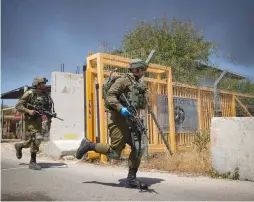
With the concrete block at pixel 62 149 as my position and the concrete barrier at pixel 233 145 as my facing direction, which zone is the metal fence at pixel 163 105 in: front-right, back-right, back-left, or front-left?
front-left

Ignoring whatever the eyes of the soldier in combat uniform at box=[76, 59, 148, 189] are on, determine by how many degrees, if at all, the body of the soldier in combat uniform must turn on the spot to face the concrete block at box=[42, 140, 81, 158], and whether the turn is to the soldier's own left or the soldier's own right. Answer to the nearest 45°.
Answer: approximately 90° to the soldier's own left

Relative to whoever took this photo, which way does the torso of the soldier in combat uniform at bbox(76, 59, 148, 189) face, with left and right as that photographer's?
facing to the right of the viewer

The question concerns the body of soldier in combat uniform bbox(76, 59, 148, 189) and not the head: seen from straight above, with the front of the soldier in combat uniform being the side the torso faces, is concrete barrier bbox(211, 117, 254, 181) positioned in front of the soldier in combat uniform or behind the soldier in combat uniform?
in front

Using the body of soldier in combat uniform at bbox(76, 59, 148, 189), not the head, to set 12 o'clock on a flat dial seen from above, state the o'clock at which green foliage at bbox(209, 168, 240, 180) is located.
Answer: The green foliage is roughly at 11 o'clock from the soldier in combat uniform.

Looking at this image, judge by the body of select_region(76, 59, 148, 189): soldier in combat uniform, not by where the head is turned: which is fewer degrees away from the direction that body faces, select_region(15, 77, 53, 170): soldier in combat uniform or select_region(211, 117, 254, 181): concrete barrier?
the concrete barrier
